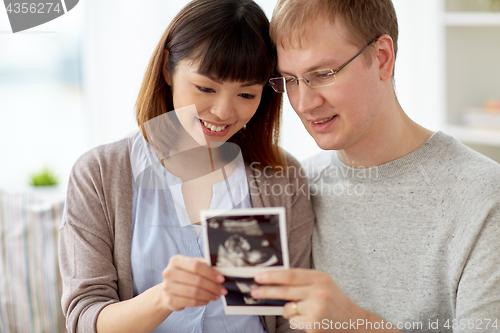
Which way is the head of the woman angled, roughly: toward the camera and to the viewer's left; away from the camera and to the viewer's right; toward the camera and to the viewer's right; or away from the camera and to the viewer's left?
toward the camera and to the viewer's right

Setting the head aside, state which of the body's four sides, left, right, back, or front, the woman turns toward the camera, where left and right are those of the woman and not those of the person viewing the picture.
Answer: front

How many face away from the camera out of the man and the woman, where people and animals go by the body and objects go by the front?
0

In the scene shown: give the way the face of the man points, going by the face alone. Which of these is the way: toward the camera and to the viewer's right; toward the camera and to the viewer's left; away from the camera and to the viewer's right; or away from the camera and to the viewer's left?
toward the camera and to the viewer's left
